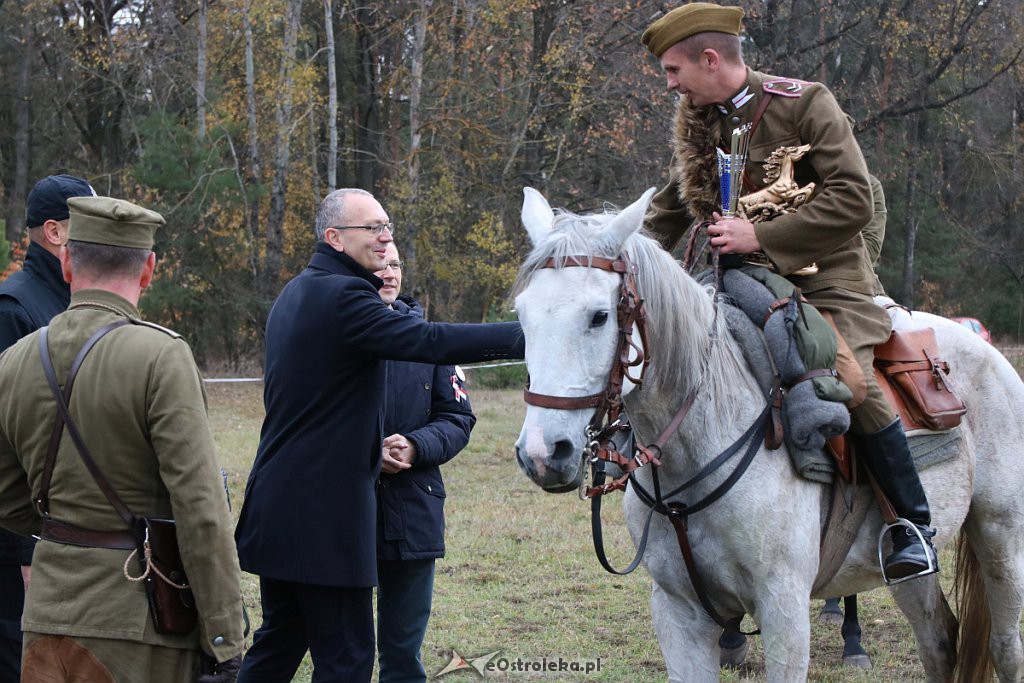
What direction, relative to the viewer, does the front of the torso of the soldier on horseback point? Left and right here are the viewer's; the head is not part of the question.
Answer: facing the viewer and to the left of the viewer

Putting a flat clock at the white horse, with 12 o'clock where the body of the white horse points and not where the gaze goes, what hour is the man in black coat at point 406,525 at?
The man in black coat is roughly at 2 o'clock from the white horse.

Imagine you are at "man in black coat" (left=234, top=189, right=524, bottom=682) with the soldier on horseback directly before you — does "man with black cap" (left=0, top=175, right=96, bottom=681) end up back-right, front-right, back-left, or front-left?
back-left

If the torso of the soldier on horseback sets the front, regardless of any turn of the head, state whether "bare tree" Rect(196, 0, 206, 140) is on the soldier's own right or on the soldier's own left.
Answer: on the soldier's own right

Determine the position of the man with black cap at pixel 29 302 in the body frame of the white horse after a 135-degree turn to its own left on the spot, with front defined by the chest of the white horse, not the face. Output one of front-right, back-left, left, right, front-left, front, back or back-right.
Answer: back

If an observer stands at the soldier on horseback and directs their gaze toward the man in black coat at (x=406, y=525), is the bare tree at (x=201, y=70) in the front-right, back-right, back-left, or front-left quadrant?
front-right

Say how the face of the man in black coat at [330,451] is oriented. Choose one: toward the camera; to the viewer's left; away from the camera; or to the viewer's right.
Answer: to the viewer's right

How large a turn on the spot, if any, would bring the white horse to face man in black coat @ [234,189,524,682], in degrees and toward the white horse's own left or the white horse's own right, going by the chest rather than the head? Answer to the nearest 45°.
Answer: approximately 45° to the white horse's own right

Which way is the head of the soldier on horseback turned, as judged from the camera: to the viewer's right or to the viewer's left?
to the viewer's left
